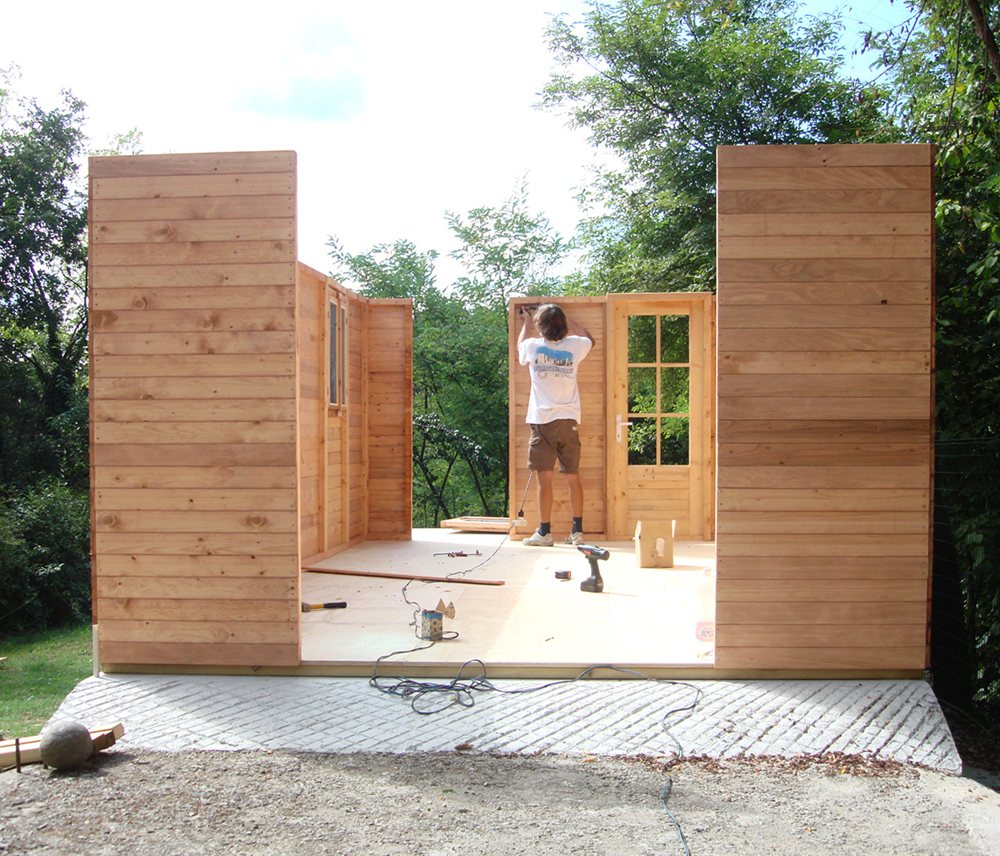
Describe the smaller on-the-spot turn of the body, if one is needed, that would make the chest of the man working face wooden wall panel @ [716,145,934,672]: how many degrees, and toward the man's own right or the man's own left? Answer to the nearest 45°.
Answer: approximately 180°

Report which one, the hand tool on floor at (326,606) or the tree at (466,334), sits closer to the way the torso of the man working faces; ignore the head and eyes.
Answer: the tree

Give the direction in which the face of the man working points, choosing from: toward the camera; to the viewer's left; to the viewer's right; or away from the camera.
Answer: away from the camera

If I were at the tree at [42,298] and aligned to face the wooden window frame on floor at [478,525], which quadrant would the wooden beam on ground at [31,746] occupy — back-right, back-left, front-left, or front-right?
front-right

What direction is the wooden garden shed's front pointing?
toward the camera

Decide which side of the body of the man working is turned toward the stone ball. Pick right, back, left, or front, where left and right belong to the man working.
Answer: back

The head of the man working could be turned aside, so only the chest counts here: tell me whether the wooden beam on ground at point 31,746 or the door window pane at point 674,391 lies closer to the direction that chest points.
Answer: the door window pane

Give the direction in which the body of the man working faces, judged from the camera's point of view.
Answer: away from the camera

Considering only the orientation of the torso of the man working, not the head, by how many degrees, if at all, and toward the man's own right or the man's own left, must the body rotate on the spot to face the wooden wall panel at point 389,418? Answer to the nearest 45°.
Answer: approximately 45° to the man's own left

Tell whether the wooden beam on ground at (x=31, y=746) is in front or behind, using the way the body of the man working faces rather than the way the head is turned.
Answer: behind
